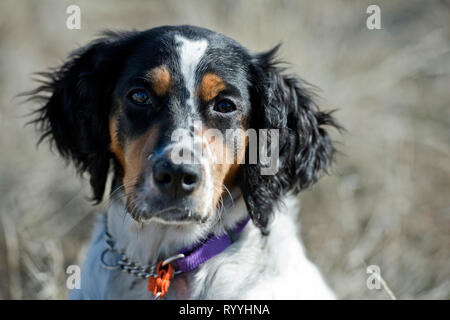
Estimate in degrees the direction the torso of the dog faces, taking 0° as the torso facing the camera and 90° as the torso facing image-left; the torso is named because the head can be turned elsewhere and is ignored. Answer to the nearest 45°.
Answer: approximately 0°
